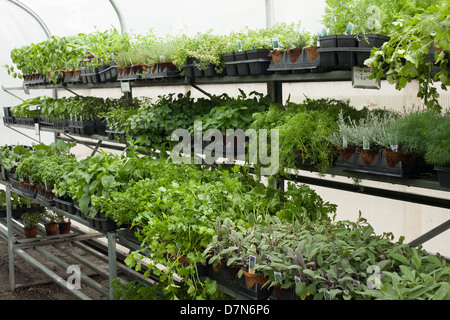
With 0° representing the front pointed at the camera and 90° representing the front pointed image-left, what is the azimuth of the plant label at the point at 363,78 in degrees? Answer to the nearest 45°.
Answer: approximately 0°

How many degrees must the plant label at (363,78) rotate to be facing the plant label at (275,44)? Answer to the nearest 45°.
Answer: approximately 135° to its right

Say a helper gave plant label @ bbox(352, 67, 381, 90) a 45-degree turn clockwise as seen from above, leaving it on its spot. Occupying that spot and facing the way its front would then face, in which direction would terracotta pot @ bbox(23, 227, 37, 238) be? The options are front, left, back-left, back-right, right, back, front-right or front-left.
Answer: right

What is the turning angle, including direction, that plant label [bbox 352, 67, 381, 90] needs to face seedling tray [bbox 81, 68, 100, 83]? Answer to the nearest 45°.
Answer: approximately 135° to its right

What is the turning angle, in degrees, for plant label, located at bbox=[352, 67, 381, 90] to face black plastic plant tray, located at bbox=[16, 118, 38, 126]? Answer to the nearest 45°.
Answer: approximately 135° to its right

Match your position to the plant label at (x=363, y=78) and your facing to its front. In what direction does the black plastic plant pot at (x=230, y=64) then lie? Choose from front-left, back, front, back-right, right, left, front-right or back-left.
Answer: back-right

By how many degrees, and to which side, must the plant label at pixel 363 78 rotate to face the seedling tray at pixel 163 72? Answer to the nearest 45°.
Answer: approximately 135° to its right
